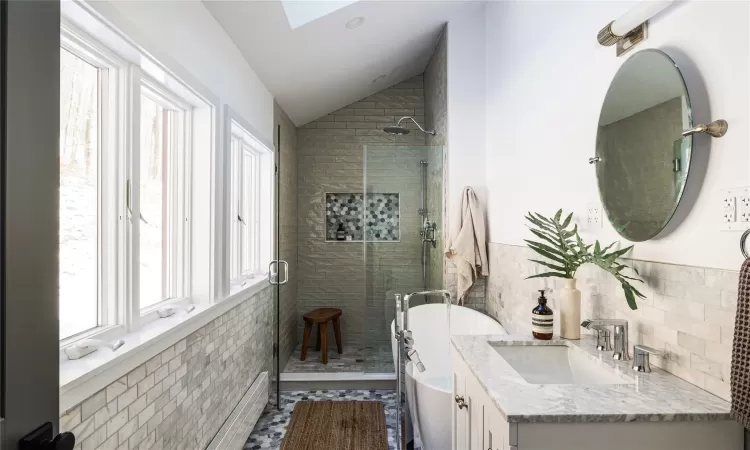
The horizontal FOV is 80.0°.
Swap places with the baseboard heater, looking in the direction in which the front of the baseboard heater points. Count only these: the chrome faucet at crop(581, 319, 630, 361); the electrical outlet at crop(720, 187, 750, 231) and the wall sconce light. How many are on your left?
0

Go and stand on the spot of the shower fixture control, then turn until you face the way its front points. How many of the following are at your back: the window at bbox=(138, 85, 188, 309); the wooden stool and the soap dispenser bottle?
0

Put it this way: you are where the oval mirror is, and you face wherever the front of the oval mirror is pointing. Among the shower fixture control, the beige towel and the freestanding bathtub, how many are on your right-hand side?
3

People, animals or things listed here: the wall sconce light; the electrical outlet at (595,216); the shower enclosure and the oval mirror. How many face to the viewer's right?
0

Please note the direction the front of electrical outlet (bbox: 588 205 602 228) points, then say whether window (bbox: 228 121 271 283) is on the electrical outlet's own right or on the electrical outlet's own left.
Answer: on the electrical outlet's own right

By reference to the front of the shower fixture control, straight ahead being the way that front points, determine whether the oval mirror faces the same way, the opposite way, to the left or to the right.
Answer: the same way

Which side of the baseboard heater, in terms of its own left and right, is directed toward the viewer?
right

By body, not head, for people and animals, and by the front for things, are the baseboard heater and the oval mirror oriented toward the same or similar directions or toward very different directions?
very different directions

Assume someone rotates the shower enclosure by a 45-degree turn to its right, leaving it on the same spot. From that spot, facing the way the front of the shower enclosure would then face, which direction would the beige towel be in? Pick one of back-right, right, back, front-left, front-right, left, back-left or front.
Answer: left

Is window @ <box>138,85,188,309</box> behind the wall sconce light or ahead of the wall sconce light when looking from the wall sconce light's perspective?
ahead

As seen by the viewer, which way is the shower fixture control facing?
to the viewer's left

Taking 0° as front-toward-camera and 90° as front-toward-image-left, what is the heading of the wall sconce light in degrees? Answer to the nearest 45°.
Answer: approximately 45°

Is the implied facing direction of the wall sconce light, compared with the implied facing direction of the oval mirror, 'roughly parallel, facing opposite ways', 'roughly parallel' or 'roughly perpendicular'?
roughly parallel

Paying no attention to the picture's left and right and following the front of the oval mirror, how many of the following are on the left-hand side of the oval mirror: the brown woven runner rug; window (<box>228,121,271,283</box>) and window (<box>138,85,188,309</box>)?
0

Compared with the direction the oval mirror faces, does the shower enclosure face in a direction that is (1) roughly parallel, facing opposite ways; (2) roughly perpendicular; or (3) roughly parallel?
roughly perpendicular

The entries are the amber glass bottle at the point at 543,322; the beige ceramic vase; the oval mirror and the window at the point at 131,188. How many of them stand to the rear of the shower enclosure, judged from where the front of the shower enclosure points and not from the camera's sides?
0

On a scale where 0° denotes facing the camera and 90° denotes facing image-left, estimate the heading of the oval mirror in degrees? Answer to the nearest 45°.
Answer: approximately 45°

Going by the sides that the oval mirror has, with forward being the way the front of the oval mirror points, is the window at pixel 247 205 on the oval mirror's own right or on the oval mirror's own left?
on the oval mirror's own right

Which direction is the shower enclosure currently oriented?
toward the camera
